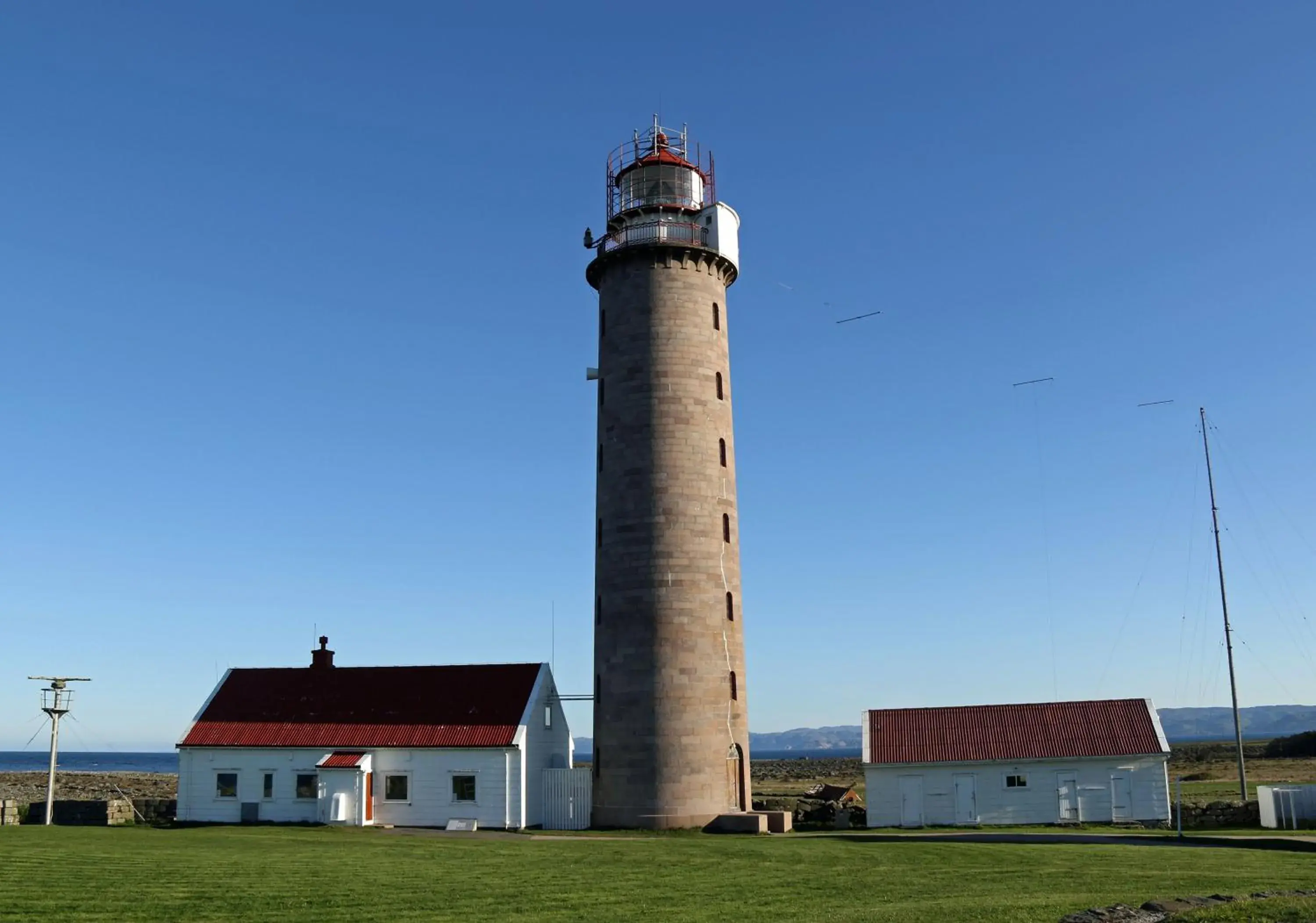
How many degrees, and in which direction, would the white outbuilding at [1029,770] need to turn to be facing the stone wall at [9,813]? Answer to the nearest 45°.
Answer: approximately 90° to its right

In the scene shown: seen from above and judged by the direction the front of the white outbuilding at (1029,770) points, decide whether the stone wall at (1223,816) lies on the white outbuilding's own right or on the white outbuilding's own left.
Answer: on the white outbuilding's own left

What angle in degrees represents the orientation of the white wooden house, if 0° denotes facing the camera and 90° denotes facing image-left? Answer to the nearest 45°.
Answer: approximately 0°

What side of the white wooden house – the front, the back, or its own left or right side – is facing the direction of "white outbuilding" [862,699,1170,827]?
left

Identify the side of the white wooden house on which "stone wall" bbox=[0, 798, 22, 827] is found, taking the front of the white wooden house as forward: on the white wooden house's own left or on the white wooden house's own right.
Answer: on the white wooden house's own right

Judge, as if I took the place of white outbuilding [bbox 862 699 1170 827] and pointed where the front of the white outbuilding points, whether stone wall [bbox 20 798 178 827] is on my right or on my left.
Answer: on my right

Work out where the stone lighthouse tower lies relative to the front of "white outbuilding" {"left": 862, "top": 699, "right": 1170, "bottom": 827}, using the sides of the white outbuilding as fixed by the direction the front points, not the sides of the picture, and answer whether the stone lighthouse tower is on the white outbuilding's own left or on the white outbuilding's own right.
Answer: on the white outbuilding's own right

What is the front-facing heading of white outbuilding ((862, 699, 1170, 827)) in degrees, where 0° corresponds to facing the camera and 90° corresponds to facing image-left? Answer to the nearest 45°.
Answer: approximately 0°

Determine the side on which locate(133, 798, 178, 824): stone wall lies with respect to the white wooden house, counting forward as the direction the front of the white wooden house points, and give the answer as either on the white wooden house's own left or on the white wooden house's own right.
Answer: on the white wooden house's own right

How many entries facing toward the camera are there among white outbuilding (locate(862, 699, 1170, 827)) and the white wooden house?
2
